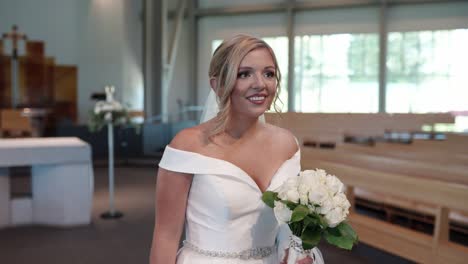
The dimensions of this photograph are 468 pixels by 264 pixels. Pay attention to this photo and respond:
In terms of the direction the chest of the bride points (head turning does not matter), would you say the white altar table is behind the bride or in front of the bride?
behind

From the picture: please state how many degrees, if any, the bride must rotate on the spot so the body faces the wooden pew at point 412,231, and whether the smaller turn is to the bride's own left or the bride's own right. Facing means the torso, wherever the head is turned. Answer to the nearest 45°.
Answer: approximately 90° to the bride's own left

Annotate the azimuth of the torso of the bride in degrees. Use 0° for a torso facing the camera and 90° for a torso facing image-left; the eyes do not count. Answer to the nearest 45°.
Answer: approximately 315°

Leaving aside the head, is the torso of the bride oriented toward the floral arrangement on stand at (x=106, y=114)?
no

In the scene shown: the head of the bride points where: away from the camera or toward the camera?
toward the camera

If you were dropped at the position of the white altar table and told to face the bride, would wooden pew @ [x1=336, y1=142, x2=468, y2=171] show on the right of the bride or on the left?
left

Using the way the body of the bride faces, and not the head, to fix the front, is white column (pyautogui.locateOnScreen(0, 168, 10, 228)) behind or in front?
behind

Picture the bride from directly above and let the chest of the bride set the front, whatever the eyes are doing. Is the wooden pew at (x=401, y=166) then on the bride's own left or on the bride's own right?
on the bride's own left

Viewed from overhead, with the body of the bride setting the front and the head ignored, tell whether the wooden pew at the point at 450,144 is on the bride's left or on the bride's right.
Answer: on the bride's left

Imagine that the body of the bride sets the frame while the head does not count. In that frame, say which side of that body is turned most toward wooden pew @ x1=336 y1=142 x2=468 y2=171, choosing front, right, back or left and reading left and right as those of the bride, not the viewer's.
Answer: left

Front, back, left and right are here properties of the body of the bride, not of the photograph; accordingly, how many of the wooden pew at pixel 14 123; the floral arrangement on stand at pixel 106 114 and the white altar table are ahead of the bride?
0

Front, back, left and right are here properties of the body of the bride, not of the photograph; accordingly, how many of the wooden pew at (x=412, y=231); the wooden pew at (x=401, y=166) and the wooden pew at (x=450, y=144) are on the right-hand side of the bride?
0
